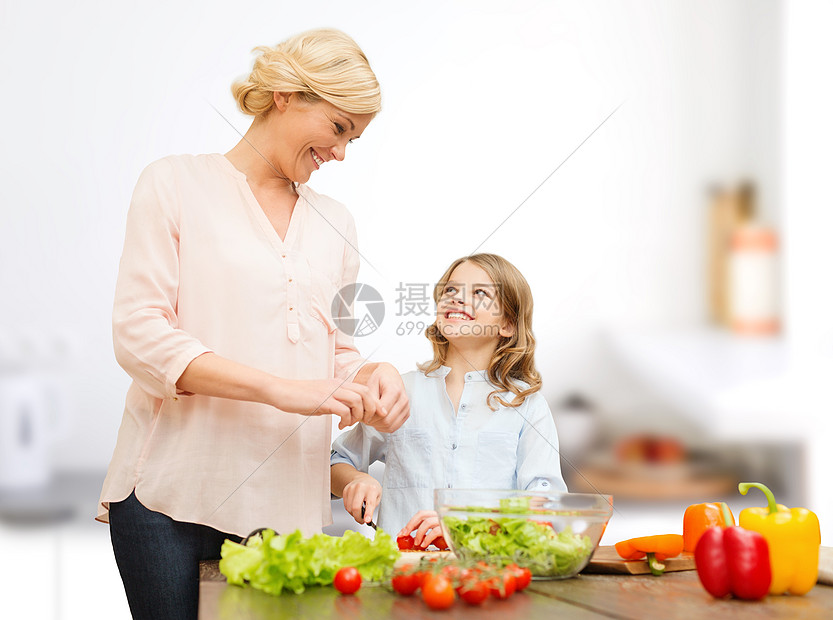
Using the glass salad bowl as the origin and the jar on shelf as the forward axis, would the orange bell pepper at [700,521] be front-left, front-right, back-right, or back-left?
front-right

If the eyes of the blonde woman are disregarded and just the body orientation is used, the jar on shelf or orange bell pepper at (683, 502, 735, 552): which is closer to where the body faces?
the orange bell pepper

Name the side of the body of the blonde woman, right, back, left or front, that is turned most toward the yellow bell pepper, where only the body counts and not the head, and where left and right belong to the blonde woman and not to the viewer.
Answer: front

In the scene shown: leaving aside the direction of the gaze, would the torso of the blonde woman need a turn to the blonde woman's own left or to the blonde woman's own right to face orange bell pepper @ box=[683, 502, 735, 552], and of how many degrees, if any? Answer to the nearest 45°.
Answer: approximately 45° to the blonde woman's own left

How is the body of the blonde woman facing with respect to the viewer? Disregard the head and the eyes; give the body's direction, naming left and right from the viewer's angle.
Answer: facing the viewer and to the right of the viewer

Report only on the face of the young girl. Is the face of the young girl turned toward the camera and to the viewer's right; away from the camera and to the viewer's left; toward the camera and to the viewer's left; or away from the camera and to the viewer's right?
toward the camera and to the viewer's left
